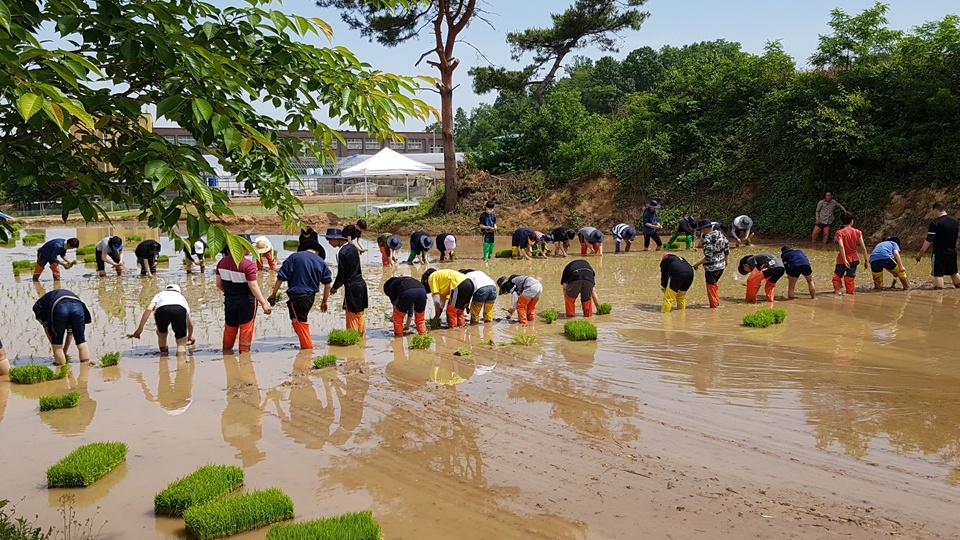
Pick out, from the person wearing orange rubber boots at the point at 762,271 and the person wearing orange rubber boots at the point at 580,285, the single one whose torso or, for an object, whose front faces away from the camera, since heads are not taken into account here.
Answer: the person wearing orange rubber boots at the point at 580,285

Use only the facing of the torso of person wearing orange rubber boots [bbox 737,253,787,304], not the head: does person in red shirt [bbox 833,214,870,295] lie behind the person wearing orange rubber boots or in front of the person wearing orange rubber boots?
behind

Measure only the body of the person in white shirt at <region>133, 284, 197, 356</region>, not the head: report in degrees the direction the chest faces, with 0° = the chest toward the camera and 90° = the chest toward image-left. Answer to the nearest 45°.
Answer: approximately 180°

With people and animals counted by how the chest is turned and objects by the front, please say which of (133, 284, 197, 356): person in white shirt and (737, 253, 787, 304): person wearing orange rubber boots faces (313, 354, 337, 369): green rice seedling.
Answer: the person wearing orange rubber boots

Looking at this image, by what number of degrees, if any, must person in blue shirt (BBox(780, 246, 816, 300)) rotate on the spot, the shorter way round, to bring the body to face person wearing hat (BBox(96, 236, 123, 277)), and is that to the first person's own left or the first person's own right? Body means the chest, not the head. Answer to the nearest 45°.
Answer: approximately 45° to the first person's own left

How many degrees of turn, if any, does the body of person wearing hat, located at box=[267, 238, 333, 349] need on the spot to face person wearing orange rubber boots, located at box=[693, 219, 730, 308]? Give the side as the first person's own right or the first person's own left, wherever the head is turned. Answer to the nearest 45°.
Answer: approximately 90° to the first person's own right

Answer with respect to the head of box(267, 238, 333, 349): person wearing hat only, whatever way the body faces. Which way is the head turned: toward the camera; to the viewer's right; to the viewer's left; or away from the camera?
away from the camera

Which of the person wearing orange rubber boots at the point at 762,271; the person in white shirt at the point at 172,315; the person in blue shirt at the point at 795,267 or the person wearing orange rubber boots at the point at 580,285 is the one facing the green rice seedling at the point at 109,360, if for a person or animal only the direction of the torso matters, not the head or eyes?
the person wearing orange rubber boots at the point at 762,271

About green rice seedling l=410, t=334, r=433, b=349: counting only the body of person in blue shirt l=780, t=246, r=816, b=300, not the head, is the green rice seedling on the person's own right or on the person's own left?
on the person's own left

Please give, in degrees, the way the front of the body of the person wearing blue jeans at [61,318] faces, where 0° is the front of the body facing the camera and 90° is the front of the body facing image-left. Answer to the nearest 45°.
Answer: approximately 180°

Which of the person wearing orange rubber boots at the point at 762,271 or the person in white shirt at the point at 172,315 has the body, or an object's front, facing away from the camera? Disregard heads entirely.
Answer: the person in white shirt

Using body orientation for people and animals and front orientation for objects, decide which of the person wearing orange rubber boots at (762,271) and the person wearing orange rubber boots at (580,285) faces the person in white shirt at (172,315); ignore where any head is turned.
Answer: the person wearing orange rubber boots at (762,271)

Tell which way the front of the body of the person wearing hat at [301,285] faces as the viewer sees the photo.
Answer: away from the camera
